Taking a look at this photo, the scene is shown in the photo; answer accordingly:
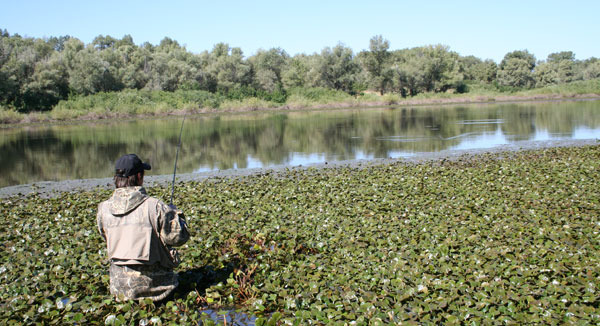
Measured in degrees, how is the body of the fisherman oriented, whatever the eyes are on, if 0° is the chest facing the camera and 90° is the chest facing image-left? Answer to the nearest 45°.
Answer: approximately 225°

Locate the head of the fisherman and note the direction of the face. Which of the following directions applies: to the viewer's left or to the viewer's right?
to the viewer's right
